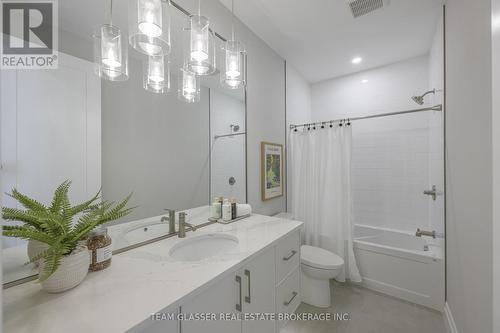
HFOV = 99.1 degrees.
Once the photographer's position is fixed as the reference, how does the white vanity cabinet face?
facing the viewer and to the right of the viewer

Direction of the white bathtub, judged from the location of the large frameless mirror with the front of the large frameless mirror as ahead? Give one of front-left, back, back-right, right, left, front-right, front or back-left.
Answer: front-left

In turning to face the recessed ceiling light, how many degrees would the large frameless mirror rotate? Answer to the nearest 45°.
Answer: approximately 45° to its left

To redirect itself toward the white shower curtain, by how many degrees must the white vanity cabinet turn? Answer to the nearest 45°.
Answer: approximately 90° to its left

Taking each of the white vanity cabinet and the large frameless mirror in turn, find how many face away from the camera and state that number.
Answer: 0

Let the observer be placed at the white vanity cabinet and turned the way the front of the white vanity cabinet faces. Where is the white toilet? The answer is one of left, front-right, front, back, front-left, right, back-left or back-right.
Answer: left

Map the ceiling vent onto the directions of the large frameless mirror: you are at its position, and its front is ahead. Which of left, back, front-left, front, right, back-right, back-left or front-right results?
front-left

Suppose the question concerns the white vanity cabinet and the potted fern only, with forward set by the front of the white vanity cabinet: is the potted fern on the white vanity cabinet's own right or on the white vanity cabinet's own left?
on the white vanity cabinet's own right

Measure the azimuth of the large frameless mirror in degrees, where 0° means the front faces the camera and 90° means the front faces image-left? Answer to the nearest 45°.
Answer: approximately 315°
